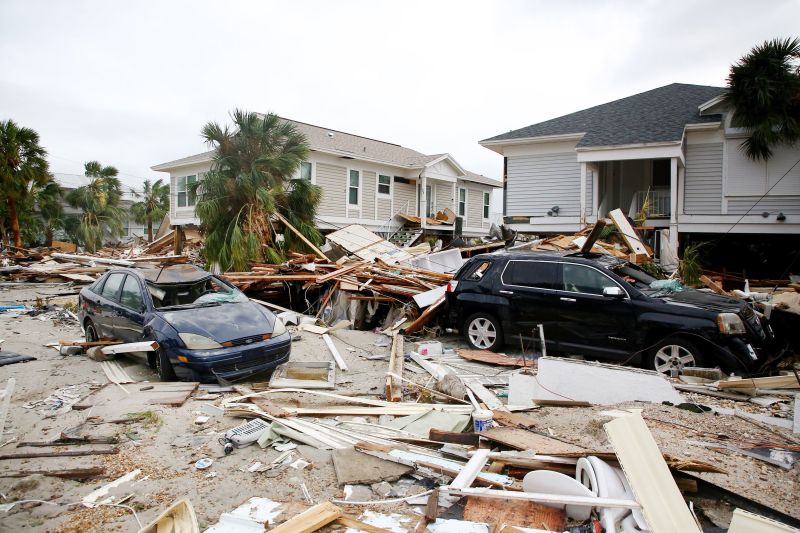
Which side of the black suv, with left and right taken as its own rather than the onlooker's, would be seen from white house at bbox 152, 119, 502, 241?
back

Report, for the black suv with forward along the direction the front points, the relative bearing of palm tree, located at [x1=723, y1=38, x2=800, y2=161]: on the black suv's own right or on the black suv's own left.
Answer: on the black suv's own left

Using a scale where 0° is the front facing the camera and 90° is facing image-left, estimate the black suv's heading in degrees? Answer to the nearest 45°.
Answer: approximately 315°

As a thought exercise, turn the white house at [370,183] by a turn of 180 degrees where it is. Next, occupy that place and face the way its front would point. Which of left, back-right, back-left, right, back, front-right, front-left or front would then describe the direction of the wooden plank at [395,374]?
back-left

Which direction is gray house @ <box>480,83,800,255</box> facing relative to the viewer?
toward the camera

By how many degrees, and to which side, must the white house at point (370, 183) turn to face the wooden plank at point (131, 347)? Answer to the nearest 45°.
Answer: approximately 45° to its right

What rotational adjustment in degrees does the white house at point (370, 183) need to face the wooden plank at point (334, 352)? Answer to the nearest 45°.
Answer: approximately 45° to its right

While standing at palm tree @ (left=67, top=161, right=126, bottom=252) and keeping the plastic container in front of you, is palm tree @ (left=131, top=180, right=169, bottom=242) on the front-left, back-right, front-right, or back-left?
back-left

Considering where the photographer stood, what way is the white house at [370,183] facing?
facing the viewer and to the right of the viewer

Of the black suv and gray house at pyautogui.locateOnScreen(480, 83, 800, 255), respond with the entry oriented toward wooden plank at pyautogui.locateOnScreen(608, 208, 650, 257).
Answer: the gray house

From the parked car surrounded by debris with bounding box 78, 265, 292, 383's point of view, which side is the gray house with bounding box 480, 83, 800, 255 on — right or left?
on its left

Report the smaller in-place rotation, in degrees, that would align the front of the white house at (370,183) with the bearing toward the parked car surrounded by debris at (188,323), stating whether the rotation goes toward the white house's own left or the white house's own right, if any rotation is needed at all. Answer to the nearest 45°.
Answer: approximately 45° to the white house's own right
